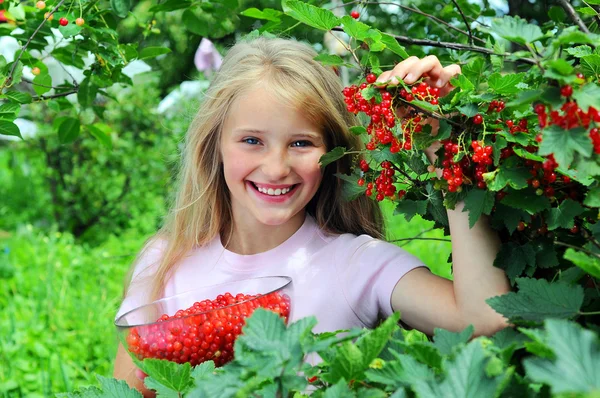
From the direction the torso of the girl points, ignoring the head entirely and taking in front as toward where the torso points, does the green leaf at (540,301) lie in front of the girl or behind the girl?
in front

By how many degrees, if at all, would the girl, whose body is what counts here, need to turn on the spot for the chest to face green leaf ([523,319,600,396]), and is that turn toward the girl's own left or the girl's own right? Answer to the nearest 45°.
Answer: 0° — they already face it

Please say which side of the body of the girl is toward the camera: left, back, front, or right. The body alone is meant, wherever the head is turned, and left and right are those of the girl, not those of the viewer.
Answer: front
